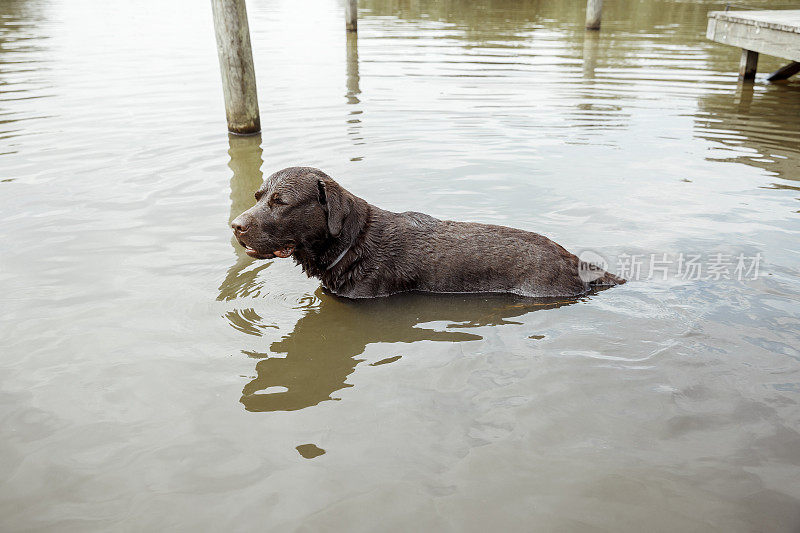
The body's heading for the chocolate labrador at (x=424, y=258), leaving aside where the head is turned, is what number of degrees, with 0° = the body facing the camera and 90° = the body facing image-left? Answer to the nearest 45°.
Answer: approximately 90°

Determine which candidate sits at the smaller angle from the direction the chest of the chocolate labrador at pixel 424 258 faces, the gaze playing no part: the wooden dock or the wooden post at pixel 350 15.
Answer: the wooden post

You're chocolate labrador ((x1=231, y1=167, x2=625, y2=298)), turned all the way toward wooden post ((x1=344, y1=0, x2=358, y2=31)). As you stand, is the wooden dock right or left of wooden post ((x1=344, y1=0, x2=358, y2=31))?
right

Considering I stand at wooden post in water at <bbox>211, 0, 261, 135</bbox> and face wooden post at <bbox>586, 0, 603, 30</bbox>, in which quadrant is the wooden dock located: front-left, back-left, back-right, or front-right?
front-right

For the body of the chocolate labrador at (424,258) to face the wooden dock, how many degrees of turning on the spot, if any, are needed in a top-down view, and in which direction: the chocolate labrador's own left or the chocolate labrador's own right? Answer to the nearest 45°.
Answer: approximately 135° to the chocolate labrador's own right

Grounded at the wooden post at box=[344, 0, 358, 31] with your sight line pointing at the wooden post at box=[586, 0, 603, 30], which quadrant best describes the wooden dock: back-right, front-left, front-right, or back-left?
front-right

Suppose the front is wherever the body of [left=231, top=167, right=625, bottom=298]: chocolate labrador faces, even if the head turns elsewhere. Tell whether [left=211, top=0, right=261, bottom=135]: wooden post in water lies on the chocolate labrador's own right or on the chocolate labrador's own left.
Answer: on the chocolate labrador's own right

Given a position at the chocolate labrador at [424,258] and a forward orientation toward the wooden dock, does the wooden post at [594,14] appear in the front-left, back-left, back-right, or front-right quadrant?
front-left

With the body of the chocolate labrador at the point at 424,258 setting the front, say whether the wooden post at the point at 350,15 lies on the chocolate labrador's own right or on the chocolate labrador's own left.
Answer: on the chocolate labrador's own right

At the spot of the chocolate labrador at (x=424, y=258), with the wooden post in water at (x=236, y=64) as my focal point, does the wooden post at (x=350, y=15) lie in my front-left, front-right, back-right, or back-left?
front-right

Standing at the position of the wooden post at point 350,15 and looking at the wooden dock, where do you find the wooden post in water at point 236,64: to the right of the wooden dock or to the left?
right

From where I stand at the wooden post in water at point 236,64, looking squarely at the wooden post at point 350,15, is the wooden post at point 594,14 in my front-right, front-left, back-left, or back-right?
front-right

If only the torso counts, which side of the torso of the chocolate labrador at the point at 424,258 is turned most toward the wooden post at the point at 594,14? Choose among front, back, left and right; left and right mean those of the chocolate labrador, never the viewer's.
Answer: right
